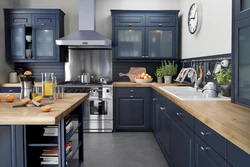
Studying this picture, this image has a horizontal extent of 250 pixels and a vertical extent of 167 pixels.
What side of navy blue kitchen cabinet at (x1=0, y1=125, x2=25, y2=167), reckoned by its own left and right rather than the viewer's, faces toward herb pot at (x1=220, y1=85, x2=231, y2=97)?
left

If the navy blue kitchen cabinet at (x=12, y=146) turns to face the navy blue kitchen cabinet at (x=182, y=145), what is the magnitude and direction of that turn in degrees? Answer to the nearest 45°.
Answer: approximately 90° to its left

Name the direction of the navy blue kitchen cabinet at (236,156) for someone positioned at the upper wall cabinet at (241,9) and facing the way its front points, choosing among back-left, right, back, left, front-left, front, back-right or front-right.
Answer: front-left

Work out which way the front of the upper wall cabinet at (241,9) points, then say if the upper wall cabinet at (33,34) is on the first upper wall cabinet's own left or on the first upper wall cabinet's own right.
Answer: on the first upper wall cabinet's own right

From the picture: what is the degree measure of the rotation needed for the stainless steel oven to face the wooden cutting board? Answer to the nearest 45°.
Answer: approximately 135° to its left

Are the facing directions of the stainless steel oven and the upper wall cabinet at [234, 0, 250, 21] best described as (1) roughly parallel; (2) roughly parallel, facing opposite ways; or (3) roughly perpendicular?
roughly perpendicular

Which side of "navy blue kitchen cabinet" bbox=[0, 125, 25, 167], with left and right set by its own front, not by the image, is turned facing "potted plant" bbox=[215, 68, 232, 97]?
left

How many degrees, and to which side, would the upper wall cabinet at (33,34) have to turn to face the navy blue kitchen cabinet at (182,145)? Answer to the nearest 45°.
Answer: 0° — it already faces it

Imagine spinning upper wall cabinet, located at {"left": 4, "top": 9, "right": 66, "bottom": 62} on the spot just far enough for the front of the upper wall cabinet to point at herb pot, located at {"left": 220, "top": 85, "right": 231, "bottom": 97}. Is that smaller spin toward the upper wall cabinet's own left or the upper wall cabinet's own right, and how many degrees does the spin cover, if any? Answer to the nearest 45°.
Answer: approximately 45° to the upper wall cabinet's own left

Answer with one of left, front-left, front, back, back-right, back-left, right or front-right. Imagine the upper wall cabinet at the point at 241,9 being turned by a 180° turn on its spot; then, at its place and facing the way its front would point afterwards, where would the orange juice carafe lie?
back-left
